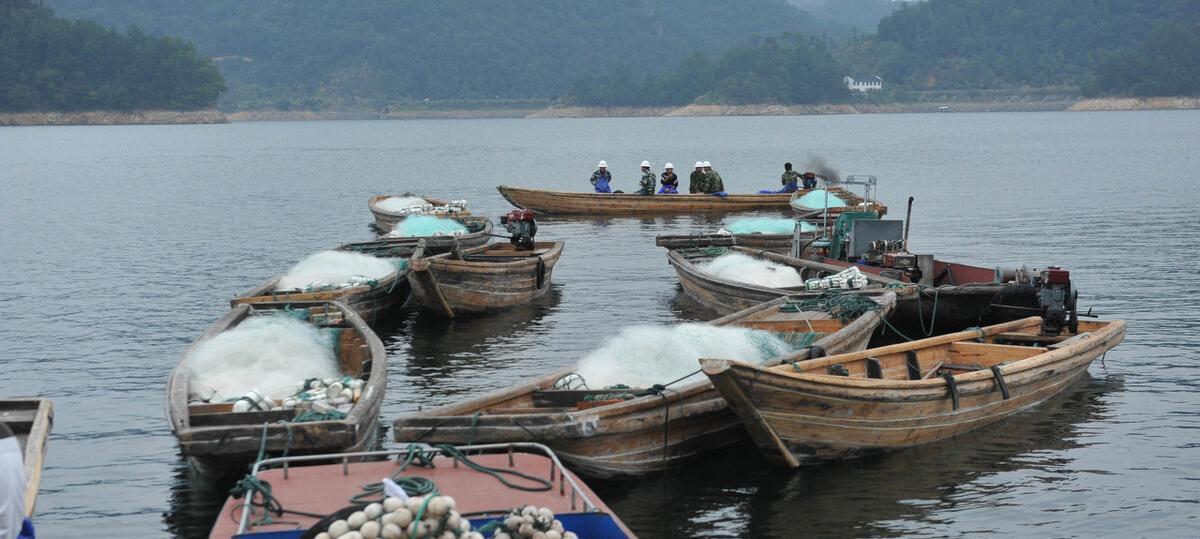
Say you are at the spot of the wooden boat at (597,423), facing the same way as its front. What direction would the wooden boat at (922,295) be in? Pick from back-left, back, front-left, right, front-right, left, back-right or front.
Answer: back

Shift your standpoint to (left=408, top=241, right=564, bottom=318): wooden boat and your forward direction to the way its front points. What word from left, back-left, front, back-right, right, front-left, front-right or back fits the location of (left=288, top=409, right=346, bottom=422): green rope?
front-left

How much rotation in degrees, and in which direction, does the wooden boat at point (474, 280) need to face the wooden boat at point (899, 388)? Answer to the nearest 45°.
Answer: approximately 90° to its left

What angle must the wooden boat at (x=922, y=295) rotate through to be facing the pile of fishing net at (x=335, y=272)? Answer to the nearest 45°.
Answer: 0° — it already faces it

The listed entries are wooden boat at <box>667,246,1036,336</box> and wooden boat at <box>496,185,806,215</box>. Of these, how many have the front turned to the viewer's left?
2

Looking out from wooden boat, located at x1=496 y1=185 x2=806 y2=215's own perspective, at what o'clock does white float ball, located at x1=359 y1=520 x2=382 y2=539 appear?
The white float ball is roughly at 9 o'clock from the wooden boat.

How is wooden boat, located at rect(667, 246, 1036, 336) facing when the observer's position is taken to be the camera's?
facing to the left of the viewer

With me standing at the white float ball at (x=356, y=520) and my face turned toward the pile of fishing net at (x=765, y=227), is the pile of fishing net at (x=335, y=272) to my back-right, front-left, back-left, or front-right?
front-left

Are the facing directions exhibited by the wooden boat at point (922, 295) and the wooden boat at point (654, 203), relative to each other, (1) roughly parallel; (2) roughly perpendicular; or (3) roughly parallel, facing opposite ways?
roughly parallel

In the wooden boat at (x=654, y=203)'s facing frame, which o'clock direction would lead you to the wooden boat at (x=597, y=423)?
the wooden boat at (x=597, y=423) is roughly at 9 o'clock from the wooden boat at (x=654, y=203).

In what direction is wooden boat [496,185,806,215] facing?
to the viewer's left

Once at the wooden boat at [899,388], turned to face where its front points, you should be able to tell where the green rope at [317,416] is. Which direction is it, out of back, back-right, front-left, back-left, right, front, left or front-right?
front

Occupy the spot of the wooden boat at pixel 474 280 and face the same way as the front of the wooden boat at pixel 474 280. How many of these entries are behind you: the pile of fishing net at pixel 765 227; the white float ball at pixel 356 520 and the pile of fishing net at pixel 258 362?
1

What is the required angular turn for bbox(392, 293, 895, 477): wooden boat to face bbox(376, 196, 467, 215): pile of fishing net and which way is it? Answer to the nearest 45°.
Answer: approximately 135° to its right

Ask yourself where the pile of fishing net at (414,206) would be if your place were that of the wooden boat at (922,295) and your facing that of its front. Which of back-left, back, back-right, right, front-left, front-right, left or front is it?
front-right

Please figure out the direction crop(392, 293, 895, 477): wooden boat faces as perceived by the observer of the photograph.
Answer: facing the viewer and to the left of the viewer
